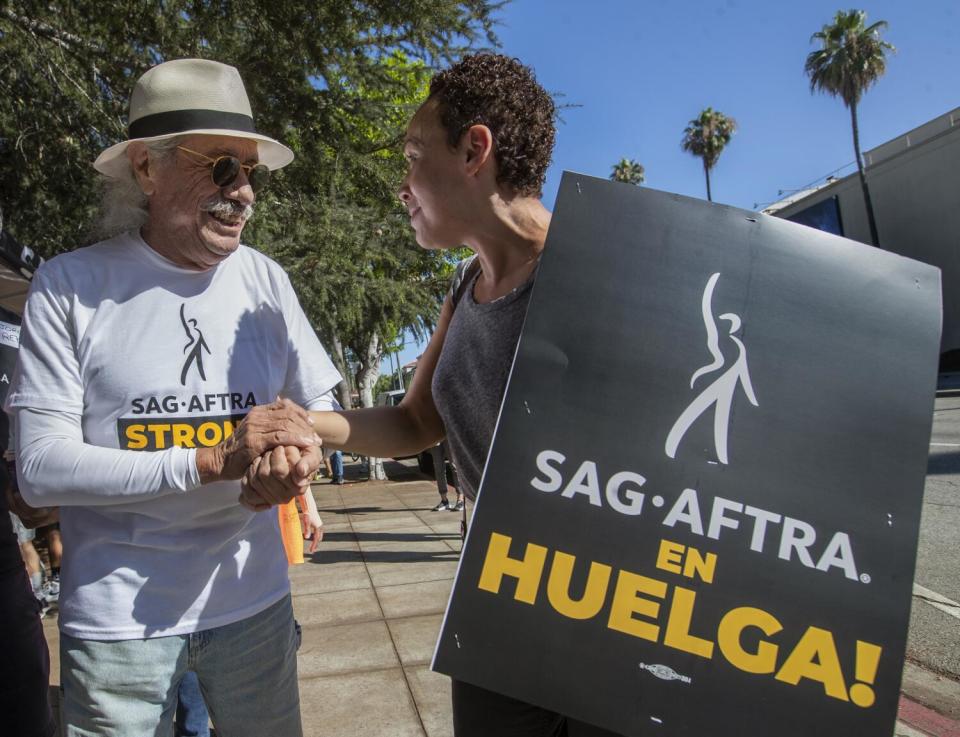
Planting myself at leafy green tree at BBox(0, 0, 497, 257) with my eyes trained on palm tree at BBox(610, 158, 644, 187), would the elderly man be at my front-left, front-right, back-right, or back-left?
back-right

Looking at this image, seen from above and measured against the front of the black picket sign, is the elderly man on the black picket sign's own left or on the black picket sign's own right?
on the black picket sign's own right

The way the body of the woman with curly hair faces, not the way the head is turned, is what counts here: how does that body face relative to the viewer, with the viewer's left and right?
facing the viewer and to the left of the viewer

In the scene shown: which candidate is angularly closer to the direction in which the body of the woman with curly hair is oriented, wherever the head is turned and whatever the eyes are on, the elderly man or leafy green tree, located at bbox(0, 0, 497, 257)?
the elderly man

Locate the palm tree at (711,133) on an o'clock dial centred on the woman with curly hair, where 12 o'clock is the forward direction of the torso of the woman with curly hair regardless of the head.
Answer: The palm tree is roughly at 5 o'clock from the woman with curly hair.

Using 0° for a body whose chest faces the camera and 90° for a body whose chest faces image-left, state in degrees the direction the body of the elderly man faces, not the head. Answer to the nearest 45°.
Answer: approximately 315°

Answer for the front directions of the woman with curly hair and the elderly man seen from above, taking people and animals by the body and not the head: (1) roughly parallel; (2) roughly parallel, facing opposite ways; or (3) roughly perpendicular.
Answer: roughly perpendicular

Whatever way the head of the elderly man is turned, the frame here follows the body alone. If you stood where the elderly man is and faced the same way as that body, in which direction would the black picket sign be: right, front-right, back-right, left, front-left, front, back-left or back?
front

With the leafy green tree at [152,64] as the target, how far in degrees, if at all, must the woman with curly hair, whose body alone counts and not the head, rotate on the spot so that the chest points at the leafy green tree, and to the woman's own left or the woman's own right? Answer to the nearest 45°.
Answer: approximately 90° to the woman's own right

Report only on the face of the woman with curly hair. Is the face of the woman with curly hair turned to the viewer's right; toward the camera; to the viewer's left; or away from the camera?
to the viewer's left

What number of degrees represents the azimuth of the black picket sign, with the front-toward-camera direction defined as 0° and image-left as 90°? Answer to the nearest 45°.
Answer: approximately 0°
